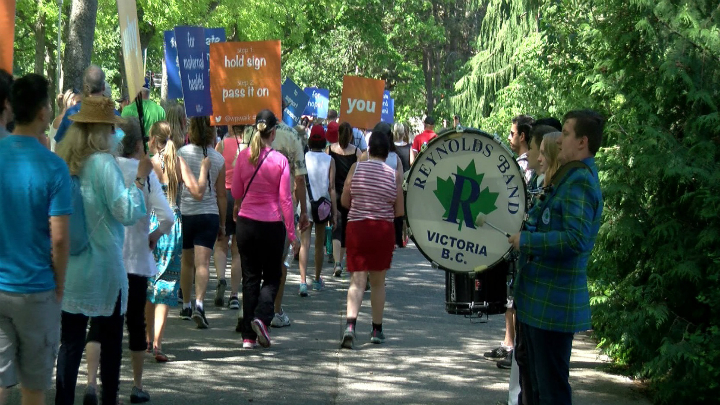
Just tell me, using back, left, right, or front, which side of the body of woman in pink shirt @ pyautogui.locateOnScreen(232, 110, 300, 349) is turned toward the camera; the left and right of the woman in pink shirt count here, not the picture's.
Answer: back

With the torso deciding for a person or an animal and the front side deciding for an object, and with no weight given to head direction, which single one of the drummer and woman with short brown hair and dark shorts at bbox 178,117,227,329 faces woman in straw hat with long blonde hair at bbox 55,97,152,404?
the drummer

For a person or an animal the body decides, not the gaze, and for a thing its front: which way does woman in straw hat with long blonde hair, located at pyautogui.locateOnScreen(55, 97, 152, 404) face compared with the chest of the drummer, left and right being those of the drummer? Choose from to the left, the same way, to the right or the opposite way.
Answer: to the right

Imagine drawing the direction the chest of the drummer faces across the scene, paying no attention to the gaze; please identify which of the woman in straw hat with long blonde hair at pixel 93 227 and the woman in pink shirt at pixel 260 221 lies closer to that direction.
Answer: the woman in straw hat with long blonde hair

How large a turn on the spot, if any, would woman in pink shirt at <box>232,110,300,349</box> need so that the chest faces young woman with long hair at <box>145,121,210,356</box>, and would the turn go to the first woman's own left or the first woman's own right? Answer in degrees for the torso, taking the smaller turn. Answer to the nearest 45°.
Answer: approximately 90° to the first woman's own left

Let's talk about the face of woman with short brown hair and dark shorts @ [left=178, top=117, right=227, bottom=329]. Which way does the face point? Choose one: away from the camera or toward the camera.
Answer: away from the camera

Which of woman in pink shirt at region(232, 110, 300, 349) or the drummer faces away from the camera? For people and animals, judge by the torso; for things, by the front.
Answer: the woman in pink shirt

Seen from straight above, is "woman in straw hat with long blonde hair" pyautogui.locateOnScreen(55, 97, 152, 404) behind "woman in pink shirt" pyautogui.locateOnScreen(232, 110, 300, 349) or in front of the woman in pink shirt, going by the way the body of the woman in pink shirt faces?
behind

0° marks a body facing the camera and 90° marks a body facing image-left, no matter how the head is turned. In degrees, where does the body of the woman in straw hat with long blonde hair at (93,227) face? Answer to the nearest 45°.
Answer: approximately 225°

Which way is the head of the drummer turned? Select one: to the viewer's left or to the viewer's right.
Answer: to the viewer's left

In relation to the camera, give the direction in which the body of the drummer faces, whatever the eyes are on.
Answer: to the viewer's left

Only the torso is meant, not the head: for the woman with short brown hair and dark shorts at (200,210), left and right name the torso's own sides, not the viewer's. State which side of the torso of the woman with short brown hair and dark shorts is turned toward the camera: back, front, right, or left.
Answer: back

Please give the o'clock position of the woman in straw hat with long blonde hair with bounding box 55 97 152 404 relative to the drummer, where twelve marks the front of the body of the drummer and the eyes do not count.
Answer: The woman in straw hat with long blonde hair is roughly at 12 o'clock from the drummer.

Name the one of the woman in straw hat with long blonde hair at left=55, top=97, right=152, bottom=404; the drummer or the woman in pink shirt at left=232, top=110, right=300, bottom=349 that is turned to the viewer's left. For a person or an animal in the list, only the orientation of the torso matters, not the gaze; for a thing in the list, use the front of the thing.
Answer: the drummer

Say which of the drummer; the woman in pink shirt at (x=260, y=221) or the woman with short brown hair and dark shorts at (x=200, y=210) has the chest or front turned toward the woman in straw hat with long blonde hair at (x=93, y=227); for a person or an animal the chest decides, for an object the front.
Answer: the drummer
